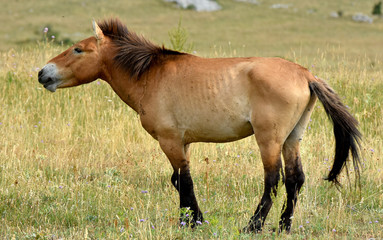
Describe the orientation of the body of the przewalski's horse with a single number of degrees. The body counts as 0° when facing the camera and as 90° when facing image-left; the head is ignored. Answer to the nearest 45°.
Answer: approximately 90°

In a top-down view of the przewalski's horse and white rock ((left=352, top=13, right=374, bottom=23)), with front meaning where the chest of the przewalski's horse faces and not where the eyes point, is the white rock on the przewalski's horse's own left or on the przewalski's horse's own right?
on the przewalski's horse's own right
